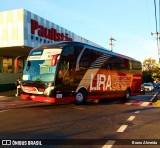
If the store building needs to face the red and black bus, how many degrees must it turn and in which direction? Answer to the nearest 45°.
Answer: approximately 45° to its right

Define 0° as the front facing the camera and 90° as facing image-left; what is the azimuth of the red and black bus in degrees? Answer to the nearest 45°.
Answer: approximately 45°

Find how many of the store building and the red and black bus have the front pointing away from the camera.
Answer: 0

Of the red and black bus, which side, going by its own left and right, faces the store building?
right

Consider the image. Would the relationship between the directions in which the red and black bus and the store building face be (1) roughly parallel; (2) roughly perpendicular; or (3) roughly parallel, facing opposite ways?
roughly perpendicular
